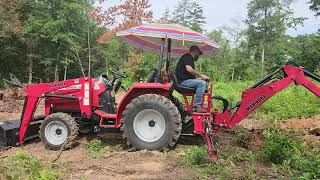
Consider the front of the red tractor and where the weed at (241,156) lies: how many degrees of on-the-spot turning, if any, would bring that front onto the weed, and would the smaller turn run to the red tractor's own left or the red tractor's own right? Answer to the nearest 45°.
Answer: approximately 135° to the red tractor's own left

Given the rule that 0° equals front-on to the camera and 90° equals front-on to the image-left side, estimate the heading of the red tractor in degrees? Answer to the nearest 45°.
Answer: approximately 90°

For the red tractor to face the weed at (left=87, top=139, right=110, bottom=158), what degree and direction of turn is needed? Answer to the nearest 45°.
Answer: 0° — it already faces it

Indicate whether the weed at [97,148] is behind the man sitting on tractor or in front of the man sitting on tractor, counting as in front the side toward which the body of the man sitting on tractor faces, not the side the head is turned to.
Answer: behind

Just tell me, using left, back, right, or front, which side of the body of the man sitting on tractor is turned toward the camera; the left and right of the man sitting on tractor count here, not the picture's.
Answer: right

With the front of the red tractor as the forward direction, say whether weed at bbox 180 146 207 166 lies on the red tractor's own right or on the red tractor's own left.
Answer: on the red tractor's own left

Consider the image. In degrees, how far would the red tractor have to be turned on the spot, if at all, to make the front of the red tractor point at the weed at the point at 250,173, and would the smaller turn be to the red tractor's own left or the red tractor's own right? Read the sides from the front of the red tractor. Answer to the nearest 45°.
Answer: approximately 135° to the red tractor's own left
